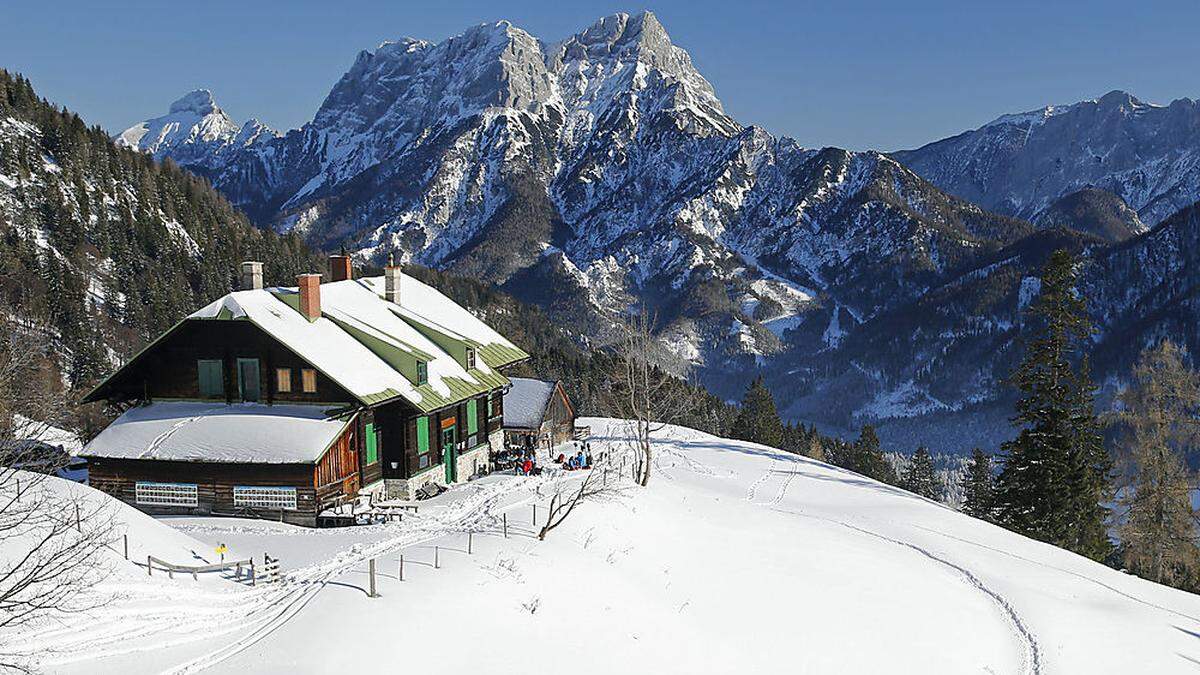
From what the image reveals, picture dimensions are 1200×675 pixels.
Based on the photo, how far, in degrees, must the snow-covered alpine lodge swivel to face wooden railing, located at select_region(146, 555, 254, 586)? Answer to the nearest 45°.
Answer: approximately 45° to its right

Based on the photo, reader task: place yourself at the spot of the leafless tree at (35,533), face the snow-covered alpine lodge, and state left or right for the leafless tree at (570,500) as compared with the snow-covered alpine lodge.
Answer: right

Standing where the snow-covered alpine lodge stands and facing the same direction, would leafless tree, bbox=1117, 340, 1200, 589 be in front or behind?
in front

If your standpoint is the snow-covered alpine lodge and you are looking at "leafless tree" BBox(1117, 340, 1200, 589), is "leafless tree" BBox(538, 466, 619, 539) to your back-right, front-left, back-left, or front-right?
front-right

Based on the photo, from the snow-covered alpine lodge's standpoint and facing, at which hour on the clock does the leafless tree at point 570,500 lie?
The leafless tree is roughly at 12 o'clock from the snow-covered alpine lodge.

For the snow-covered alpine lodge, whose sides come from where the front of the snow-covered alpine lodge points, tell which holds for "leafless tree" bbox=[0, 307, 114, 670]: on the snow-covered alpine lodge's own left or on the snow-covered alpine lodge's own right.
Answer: on the snow-covered alpine lodge's own right

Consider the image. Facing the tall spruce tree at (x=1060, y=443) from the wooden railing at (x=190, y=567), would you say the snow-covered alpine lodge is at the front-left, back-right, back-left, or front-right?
front-left

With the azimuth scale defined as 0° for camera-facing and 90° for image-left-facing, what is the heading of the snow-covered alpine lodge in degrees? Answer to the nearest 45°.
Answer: approximately 315°

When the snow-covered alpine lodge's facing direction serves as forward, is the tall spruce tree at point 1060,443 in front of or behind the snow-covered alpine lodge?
in front
